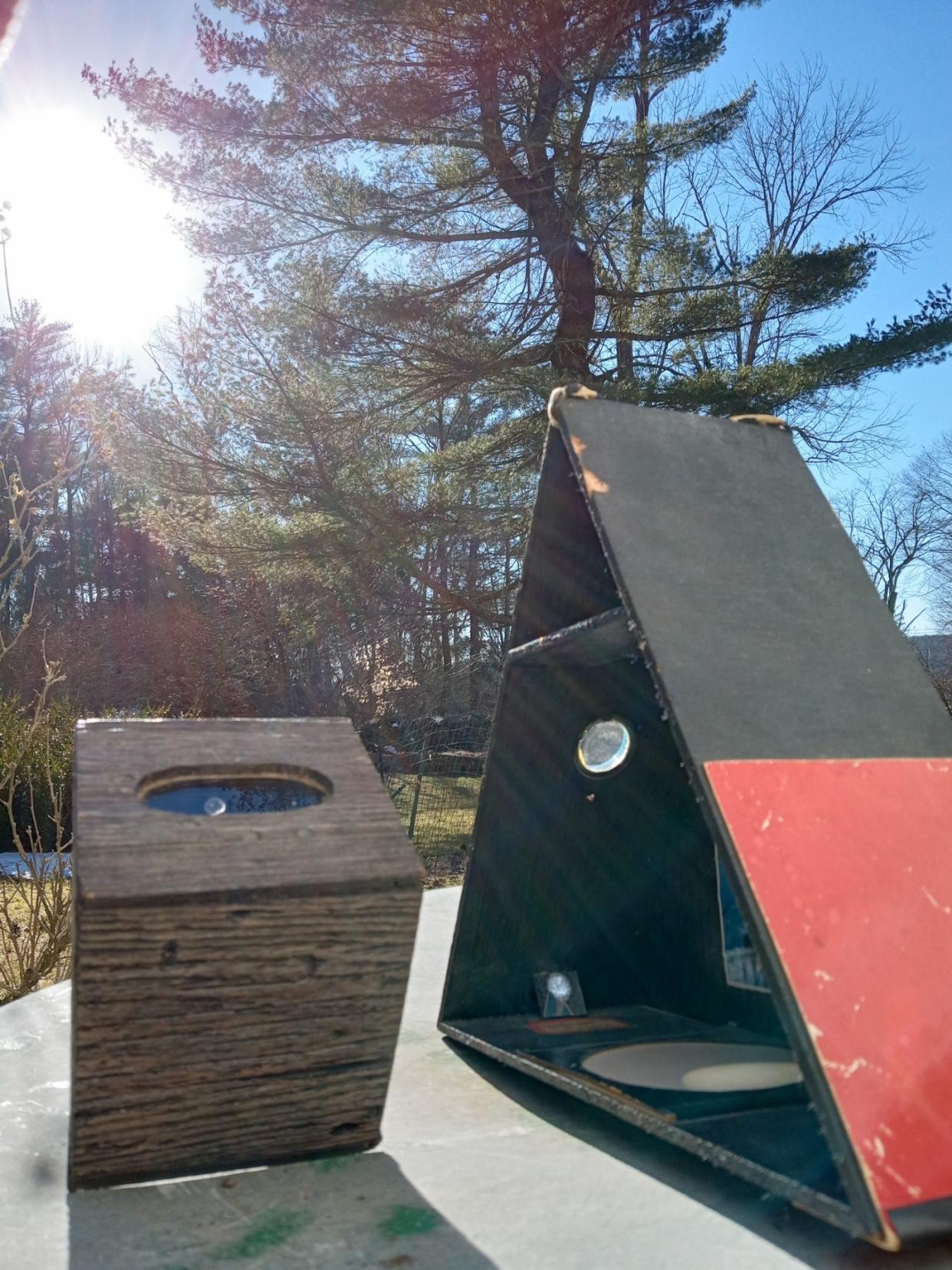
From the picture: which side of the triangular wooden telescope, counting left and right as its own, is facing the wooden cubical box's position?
front

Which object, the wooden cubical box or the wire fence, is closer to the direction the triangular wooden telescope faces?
the wooden cubical box

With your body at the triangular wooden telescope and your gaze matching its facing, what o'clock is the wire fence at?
The wire fence is roughly at 4 o'clock from the triangular wooden telescope.

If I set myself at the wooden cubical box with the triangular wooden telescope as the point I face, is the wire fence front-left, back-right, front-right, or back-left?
front-left

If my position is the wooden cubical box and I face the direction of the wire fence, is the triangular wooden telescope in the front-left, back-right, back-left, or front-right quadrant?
front-right

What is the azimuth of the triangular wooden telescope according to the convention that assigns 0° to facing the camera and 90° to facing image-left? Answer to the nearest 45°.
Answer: approximately 45°
